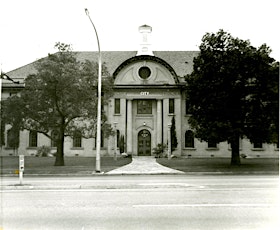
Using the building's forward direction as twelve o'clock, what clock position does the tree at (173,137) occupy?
The tree is roughly at 10 o'clock from the building.

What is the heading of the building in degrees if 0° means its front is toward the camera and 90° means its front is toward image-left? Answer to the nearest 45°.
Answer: approximately 0°

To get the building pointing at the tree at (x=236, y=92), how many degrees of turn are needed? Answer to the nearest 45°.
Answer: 0° — it already faces it

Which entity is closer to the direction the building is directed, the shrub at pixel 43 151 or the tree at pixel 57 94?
the tree

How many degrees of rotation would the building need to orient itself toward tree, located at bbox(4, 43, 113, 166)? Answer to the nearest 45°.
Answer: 0° — it already faces it

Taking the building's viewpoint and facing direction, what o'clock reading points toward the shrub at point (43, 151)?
The shrub is roughly at 3 o'clock from the building.
